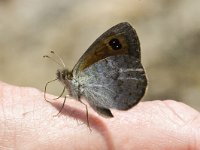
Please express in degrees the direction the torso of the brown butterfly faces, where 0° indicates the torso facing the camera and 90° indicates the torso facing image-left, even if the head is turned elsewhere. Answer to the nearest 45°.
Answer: approximately 90°
